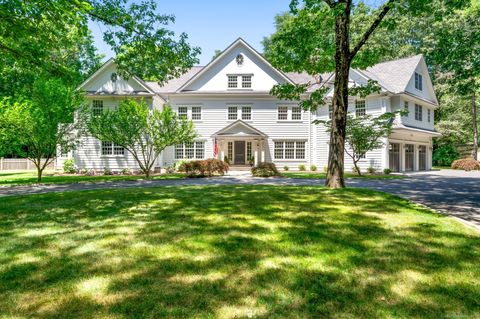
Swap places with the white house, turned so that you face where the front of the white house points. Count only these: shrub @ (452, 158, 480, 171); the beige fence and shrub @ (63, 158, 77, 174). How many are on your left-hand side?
1

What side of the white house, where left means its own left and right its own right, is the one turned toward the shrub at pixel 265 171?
front

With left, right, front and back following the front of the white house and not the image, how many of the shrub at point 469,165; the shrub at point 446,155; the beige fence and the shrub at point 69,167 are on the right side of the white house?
2

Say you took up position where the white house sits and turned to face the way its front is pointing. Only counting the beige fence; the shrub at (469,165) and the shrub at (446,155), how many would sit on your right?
1

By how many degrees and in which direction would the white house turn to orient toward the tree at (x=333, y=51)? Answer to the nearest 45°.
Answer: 0° — it already faces it

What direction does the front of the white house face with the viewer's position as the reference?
facing the viewer

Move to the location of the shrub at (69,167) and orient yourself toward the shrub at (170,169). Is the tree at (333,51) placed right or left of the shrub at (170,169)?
right

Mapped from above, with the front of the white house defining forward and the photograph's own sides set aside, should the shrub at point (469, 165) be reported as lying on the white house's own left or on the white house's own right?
on the white house's own left

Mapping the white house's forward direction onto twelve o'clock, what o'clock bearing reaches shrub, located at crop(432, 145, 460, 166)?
The shrub is roughly at 8 o'clock from the white house.

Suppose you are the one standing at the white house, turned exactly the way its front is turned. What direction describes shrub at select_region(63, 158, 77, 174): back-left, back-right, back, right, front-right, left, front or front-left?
right

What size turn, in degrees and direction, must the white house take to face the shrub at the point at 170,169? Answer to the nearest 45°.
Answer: approximately 90° to its right

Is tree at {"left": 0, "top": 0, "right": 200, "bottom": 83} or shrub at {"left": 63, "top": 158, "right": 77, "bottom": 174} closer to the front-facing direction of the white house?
the tree

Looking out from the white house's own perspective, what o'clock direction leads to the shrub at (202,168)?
The shrub is roughly at 1 o'clock from the white house.

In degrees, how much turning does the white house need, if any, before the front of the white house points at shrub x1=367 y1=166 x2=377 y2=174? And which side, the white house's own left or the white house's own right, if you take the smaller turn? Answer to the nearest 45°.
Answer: approximately 90° to the white house's own left

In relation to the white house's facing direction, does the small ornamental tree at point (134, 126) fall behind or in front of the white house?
in front
